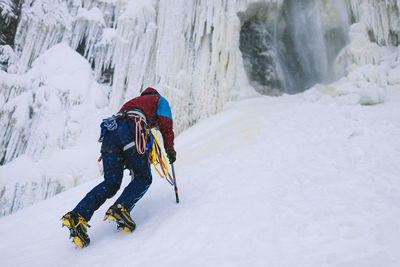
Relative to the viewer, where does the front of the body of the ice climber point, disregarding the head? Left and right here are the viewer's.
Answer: facing away from the viewer and to the right of the viewer
